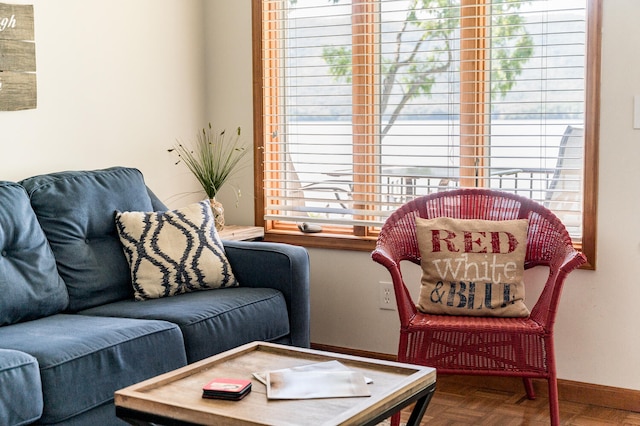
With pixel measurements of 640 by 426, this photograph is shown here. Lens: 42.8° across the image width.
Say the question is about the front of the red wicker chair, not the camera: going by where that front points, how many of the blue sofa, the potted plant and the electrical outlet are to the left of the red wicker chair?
0

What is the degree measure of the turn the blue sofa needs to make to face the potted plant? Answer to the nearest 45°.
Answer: approximately 90° to its left

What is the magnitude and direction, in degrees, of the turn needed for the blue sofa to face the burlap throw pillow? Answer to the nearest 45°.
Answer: approximately 45° to its left

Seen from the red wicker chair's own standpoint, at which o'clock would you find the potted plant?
The potted plant is roughly at 4 o'clock from the red wicker chair.

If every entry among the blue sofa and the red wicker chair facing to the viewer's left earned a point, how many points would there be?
0

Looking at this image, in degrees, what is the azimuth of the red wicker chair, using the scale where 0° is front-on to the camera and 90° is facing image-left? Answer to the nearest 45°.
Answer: approximately 0°

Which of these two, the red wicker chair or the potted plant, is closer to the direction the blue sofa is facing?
the red wicker chair

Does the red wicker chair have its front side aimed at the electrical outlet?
no

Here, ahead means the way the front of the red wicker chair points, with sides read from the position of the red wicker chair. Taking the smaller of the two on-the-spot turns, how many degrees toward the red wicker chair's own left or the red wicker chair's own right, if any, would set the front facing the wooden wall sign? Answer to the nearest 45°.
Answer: approximately 90° to the red wicker chair's own right

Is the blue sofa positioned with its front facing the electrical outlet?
no

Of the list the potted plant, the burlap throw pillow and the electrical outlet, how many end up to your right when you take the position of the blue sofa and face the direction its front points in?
0

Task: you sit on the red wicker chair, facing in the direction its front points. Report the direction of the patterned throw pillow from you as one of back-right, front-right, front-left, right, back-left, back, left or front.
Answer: right

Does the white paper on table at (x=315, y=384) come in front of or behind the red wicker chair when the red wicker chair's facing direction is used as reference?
in front

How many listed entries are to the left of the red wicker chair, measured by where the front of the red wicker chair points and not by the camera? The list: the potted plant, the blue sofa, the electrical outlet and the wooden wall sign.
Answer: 0

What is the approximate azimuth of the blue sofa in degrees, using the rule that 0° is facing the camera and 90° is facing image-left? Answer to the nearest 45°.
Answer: approximately 315°

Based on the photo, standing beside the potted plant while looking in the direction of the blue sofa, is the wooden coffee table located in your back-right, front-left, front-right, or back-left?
front-left

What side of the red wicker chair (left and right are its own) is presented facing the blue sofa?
right

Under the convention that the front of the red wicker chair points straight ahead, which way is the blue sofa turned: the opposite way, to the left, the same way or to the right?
to the left

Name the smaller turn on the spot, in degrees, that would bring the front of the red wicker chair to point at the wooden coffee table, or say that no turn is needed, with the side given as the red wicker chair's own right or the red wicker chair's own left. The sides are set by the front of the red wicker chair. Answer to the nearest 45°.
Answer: approximately 45° to the red wicker chair's own right
